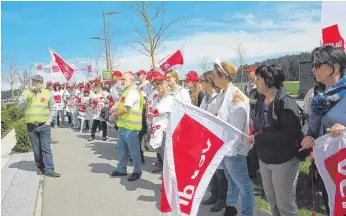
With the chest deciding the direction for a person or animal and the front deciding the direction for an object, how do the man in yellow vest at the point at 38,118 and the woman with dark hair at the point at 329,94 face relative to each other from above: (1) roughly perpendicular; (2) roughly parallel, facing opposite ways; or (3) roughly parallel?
roughly perpendicular

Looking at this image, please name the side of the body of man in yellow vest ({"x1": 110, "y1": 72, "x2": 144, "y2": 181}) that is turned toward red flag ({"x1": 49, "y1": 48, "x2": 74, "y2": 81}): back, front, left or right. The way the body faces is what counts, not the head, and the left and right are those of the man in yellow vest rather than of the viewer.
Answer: right

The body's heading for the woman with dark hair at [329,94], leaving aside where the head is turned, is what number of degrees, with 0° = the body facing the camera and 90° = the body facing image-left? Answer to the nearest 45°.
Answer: approximately 45°

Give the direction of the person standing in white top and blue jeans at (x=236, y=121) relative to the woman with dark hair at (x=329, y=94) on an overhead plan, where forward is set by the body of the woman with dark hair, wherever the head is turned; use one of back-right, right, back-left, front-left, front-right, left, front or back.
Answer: right

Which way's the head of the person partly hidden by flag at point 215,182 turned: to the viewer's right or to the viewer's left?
to the viewer's left

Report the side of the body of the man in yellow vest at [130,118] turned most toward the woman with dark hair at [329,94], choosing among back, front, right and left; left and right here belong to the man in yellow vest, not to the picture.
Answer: left

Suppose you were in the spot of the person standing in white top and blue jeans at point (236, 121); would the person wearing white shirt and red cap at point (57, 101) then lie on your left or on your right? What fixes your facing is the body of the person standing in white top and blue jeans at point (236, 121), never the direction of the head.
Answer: on your right

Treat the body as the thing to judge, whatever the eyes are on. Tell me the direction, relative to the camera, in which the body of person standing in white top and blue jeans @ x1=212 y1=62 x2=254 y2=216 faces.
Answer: to the viewer's left

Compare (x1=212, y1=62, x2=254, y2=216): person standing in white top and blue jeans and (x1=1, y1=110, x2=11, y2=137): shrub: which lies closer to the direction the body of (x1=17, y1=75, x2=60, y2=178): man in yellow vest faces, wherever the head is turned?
the person standing in white top and blue jeans

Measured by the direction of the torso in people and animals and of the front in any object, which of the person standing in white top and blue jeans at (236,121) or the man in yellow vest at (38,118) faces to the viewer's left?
the person standing in white top and blue jeans

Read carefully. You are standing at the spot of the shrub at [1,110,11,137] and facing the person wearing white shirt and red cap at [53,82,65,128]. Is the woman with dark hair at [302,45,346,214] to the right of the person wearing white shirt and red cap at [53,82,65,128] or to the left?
right
